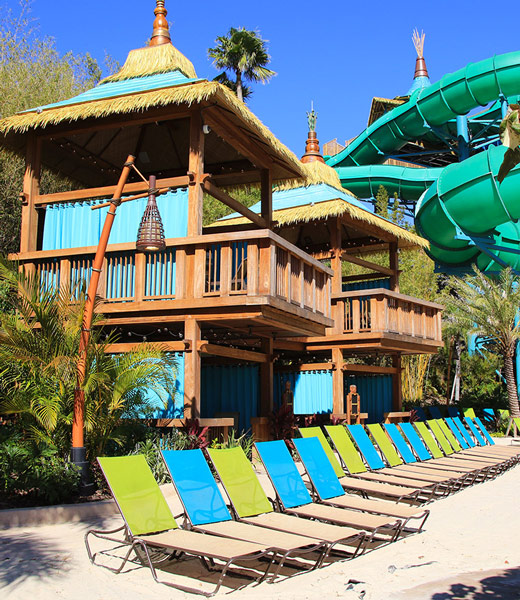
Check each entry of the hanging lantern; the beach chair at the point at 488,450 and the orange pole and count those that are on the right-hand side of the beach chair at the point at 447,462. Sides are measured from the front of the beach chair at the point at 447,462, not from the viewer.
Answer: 2

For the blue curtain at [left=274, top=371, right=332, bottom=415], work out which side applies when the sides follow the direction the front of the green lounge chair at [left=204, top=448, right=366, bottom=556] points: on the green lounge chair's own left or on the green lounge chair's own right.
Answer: on the green lounge chair's own left

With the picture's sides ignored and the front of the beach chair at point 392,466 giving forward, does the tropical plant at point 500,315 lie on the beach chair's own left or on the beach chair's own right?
on the beach chair's own left

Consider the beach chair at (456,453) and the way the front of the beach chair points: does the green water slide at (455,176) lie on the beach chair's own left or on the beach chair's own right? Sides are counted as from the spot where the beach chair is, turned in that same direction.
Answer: on the beach chair's own left

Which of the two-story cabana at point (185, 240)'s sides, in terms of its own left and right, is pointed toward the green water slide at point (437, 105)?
left

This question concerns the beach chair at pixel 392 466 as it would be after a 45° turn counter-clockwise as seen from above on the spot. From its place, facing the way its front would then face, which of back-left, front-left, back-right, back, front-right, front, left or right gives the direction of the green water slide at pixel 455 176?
left

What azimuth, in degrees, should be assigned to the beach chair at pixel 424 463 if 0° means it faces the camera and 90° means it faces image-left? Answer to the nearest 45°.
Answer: approximately 315°

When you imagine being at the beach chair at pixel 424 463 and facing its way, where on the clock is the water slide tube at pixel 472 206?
The water slide tube is roughly at 8 o'clock from the beach chair.

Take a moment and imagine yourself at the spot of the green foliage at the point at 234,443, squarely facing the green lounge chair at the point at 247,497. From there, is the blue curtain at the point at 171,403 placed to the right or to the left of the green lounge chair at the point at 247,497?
right

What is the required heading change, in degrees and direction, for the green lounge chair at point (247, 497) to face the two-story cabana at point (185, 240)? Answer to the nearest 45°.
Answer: approximately 135° to its left
